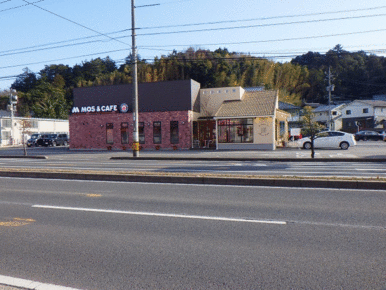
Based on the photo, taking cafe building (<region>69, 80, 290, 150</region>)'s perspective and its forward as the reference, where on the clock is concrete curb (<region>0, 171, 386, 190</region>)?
The concrete curb is roughly at 12 o'clock from the cafe building.

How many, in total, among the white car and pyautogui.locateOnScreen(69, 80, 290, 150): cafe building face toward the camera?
1

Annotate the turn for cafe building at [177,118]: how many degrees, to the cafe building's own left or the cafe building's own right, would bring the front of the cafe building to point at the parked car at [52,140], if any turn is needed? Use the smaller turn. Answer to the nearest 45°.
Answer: approximately 135° to the cafe building's own right

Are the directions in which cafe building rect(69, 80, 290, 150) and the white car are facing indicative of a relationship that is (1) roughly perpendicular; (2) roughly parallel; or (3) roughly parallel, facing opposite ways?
roughly perpendicular

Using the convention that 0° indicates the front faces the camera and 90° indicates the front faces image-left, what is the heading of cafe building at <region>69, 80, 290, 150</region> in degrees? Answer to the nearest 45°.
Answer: approximately 0°

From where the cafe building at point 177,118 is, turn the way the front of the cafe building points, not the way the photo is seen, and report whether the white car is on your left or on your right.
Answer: on your left

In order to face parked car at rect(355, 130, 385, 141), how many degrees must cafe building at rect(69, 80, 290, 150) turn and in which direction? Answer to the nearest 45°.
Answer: approximately 135° to its left
